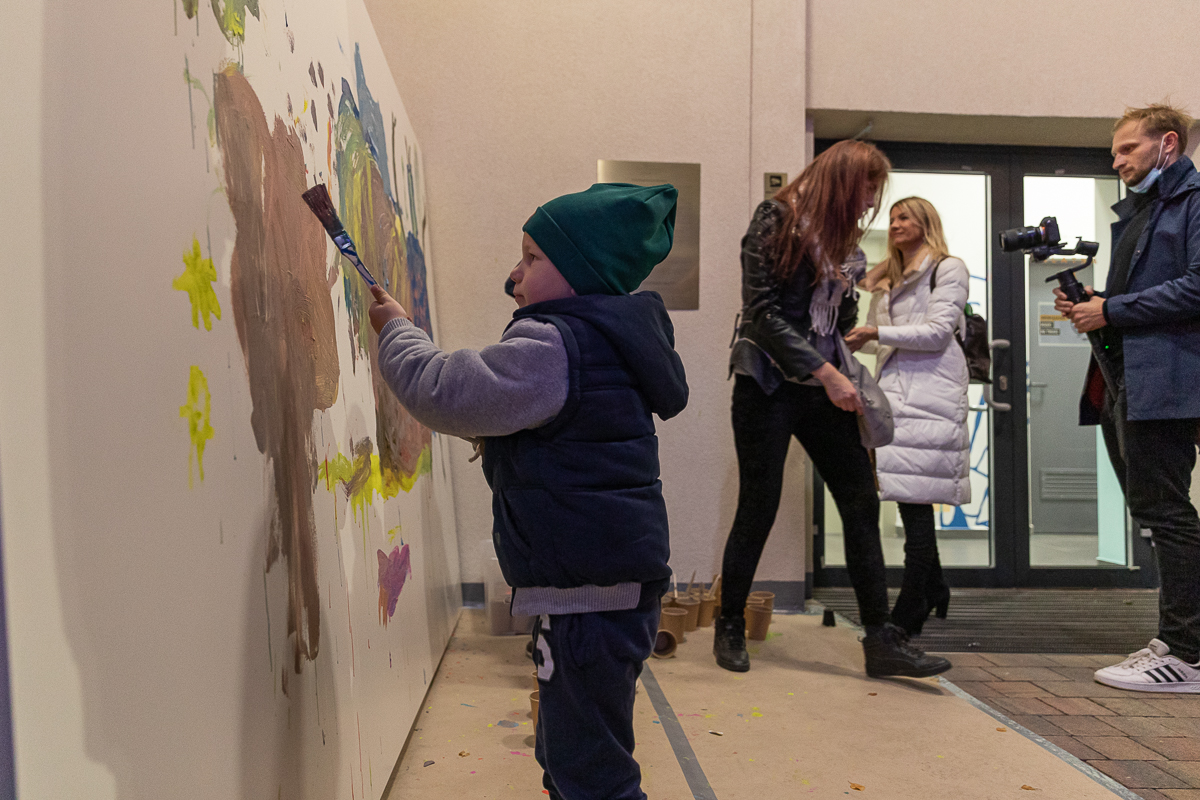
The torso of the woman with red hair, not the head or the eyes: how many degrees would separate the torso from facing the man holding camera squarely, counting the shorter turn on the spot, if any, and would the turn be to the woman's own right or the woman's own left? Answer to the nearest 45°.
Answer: approximately 45° to the woman's own left

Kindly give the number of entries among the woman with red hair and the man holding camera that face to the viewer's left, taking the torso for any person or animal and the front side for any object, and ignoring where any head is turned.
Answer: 1

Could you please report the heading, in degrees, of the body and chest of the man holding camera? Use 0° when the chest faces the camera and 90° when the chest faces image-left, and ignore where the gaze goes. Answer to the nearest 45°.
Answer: approximately 90°

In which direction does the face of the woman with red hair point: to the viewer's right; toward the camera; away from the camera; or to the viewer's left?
to the viewer's right

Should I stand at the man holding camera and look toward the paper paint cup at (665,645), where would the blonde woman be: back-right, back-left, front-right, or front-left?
front-right

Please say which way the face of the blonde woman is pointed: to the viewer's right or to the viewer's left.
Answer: to the viewer's left

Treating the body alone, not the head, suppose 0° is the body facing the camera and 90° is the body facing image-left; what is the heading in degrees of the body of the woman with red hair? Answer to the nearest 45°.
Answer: approximately 315°

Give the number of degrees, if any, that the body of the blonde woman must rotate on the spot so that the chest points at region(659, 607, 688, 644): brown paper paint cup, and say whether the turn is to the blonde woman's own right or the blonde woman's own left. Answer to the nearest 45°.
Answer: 0° — they already face it

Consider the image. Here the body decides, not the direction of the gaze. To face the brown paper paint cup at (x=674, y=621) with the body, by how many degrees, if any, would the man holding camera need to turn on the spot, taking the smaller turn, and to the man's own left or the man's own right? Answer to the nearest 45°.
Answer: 0° — they already face it

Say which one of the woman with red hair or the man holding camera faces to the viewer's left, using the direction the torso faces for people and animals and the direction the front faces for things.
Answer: the man holding camera
